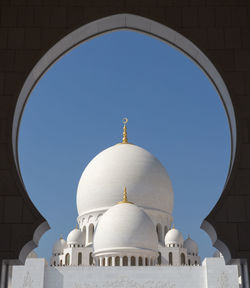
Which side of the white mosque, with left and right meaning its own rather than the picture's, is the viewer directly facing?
front
